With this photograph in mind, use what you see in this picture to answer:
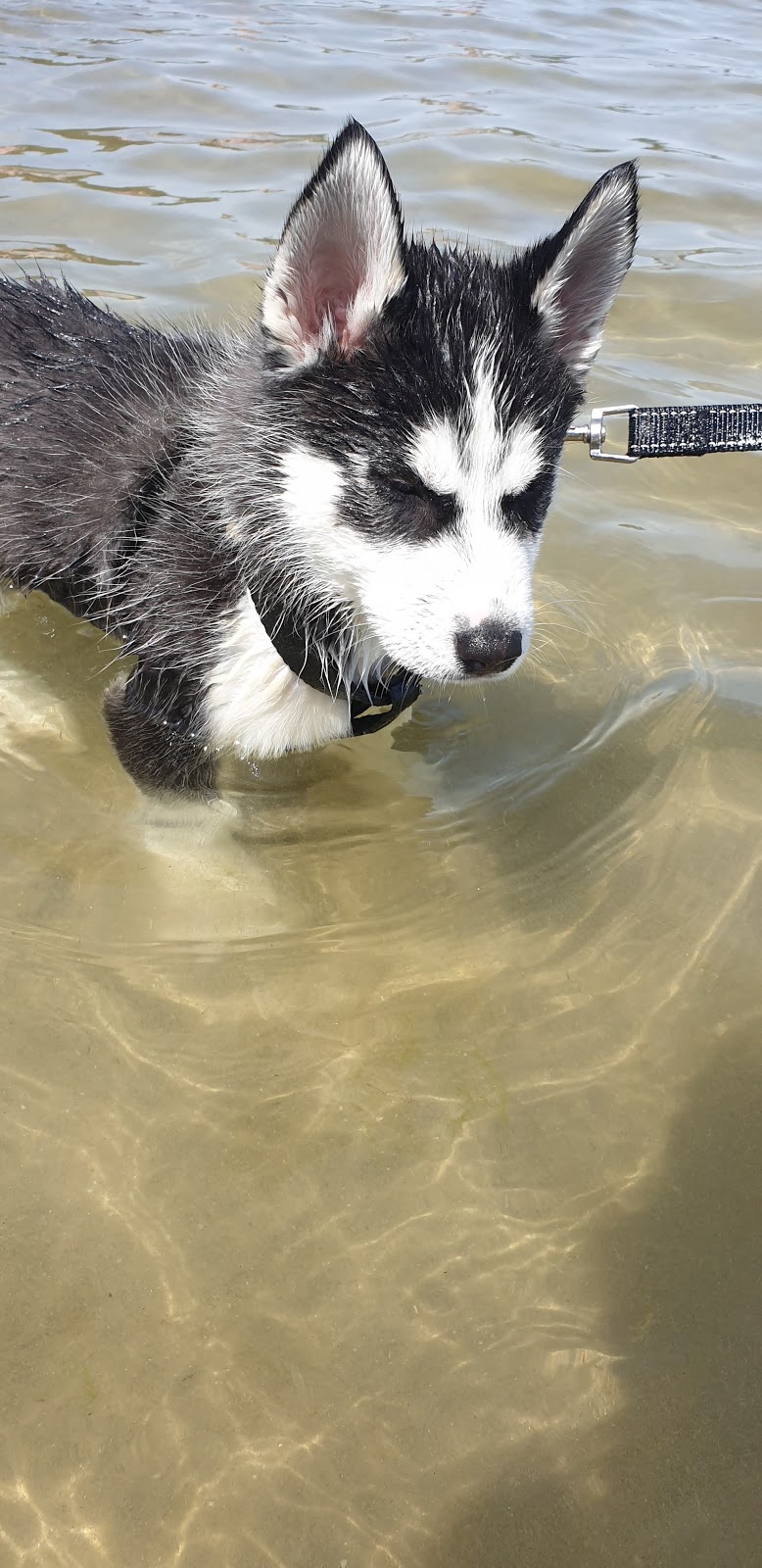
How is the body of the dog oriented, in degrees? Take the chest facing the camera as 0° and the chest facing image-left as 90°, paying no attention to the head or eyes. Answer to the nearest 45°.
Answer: approximately 315°
